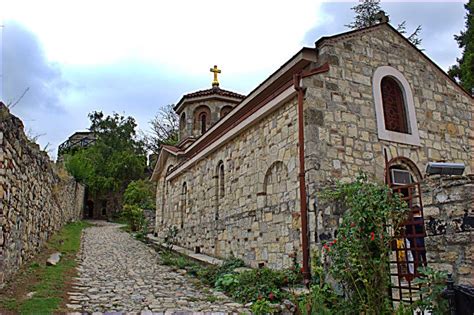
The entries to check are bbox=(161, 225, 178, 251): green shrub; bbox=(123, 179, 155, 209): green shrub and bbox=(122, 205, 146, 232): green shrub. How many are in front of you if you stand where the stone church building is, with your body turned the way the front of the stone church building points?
0

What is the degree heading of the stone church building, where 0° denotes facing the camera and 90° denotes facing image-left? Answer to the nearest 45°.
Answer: approximately 315°

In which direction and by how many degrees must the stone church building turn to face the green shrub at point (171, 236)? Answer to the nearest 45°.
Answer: approximately 180°

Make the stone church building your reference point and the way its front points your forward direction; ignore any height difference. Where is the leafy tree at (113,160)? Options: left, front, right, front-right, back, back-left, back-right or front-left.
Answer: back

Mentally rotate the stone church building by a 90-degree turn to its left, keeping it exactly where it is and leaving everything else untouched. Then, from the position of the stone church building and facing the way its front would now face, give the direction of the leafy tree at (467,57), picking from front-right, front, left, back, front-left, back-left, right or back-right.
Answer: front

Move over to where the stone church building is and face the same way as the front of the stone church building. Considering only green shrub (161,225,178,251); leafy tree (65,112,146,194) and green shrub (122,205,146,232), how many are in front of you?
0

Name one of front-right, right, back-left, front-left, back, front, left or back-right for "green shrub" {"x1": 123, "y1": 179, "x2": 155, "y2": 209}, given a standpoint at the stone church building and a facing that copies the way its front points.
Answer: back
